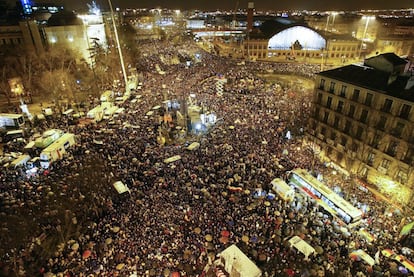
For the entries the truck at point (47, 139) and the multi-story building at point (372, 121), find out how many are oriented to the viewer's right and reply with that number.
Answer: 0

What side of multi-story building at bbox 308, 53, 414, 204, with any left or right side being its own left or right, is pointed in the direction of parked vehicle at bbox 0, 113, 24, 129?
front

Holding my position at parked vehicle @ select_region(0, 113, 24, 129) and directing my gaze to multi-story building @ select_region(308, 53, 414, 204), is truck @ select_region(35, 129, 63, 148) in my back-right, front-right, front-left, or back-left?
front-right

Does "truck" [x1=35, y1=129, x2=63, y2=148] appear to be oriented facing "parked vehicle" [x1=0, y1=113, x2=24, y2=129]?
no

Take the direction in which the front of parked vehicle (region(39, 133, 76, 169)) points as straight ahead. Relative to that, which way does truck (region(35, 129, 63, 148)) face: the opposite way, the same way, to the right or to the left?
the same way

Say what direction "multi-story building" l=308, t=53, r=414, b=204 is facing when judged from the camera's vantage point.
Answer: facing the viewer and to the left of the viewer

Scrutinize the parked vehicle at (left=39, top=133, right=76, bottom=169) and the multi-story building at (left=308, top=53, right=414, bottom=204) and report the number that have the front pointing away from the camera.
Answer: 0

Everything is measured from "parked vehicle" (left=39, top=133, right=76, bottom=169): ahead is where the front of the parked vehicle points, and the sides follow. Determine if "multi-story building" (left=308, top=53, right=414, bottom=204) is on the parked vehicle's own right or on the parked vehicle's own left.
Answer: on the parked vehicle's own left

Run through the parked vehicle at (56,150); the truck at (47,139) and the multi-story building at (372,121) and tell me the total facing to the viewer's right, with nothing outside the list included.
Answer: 0

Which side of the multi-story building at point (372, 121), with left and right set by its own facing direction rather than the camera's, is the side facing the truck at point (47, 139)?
front

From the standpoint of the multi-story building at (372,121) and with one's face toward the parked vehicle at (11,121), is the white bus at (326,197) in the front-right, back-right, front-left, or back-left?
front-left

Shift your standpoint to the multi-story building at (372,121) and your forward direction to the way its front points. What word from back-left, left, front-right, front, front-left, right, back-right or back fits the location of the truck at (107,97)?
front-right

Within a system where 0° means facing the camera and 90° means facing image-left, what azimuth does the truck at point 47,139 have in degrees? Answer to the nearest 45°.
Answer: approximately 45°
